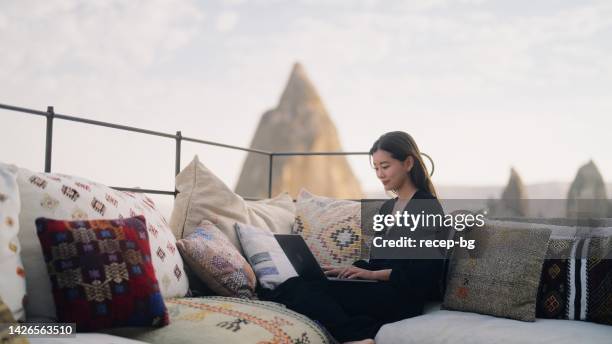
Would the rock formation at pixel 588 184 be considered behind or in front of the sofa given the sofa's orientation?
behind

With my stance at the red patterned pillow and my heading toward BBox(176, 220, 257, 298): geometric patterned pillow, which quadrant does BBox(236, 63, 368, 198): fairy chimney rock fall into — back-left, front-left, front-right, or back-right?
front-left

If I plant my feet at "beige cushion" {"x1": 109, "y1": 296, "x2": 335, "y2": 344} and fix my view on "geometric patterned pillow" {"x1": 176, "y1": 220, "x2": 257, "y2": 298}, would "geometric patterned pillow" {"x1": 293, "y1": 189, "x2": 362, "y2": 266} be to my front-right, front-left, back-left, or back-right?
front-right

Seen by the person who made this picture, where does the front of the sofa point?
facing the viewer

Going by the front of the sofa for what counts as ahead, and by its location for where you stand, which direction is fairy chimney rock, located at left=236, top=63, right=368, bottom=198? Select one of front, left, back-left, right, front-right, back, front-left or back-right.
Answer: back
